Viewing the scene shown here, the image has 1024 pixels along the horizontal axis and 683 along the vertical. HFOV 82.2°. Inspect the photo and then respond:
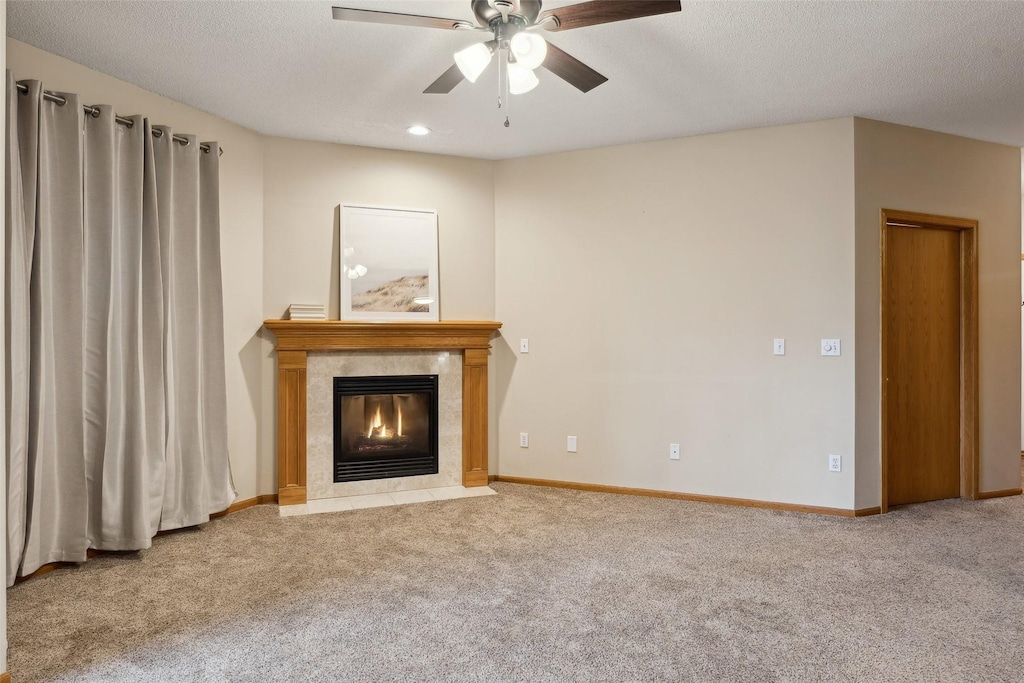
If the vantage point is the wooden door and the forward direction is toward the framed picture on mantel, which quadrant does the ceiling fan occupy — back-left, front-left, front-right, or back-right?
front-left

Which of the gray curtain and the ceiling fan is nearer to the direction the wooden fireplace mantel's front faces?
the ceiling fan

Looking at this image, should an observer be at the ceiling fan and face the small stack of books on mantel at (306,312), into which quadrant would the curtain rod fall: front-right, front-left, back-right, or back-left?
front-left

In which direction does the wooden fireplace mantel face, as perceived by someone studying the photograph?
facing the viewer

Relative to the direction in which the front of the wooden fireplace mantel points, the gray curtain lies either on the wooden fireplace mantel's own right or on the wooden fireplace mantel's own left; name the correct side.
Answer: on the wooden fireplace mantel's own right

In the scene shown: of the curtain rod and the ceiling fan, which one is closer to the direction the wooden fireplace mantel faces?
the ceiling fan

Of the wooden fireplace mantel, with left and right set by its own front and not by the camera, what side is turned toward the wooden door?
left
